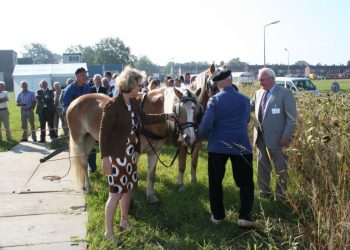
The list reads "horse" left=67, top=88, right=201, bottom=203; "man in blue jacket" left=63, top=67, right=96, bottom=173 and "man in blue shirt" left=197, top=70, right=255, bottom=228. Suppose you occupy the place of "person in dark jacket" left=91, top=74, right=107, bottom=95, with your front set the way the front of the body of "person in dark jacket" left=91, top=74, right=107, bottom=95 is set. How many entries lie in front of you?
3

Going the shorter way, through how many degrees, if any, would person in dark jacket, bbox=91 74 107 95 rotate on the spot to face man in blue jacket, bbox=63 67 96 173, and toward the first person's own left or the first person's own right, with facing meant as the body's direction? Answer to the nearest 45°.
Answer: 0° — they already face them

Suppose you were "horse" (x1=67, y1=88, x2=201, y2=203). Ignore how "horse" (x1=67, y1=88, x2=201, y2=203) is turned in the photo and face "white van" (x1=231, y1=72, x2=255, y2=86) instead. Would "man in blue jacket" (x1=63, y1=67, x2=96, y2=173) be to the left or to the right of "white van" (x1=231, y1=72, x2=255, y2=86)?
left

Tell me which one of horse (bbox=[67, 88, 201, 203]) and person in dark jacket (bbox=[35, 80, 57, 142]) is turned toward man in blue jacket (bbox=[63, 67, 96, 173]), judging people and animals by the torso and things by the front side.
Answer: the person in dark jacket

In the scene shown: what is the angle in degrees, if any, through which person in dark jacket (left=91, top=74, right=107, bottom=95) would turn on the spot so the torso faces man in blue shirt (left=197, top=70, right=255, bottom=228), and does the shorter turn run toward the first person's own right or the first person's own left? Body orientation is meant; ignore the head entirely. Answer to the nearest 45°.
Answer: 0° — they already face them

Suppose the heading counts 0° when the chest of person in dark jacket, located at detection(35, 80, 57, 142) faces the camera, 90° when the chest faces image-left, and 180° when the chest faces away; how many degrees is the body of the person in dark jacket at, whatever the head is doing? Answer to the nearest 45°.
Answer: approximately 0°

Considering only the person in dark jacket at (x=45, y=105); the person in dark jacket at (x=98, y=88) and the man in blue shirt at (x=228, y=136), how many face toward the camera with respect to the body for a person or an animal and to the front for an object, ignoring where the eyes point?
2
